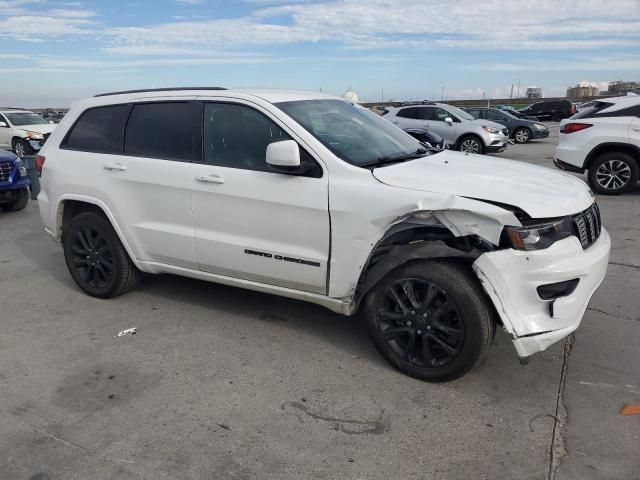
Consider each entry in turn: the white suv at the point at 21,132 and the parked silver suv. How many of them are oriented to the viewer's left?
0

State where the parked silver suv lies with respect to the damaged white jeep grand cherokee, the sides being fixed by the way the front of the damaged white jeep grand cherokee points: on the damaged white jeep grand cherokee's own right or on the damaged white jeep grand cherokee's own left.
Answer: on the damaged white jeep grand cherokee's own left

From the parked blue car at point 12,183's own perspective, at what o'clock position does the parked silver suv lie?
The parked silver suv is roughly at 10 o'clock from the parked blue car.

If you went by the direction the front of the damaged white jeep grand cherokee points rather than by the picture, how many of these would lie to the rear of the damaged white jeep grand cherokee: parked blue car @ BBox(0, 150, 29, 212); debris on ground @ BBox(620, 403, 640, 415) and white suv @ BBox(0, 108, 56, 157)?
2

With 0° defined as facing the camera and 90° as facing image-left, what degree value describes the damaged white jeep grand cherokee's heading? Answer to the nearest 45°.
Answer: approximately 315°

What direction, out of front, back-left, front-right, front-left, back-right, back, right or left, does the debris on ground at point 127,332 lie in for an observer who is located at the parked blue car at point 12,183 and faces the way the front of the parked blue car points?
front-right

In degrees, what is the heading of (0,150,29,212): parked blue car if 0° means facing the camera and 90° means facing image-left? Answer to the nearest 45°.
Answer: approximately 315°
